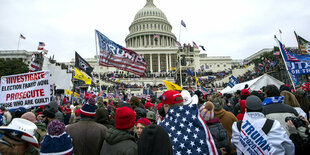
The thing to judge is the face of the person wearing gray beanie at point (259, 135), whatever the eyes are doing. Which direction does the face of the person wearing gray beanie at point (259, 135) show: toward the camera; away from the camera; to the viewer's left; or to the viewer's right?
away from the camera

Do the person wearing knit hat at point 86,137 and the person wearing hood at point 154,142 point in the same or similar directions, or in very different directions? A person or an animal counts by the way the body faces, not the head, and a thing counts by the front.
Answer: same or similar directions

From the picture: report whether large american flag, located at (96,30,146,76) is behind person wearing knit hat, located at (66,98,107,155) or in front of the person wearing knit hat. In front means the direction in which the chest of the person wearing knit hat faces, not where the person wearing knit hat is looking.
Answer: in front

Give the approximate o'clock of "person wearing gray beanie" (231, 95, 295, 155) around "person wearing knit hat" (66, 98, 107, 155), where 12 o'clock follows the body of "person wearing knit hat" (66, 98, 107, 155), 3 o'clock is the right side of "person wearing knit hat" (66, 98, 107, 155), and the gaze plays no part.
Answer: "person wearing gray beanie" (231, 95, 295, 155) is roughly at 4 o'clock from "person wearing knit hat" (66, 98, 107, 155).

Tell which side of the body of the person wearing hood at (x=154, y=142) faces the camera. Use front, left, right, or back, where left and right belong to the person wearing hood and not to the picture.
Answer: back

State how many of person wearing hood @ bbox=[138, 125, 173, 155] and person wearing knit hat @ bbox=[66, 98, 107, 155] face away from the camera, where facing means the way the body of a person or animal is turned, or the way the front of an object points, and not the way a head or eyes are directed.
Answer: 2

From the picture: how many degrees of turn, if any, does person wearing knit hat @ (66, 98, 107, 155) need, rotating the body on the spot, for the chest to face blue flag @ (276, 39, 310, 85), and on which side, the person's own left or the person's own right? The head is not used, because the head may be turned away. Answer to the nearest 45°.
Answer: approximately 90° to the person's own right

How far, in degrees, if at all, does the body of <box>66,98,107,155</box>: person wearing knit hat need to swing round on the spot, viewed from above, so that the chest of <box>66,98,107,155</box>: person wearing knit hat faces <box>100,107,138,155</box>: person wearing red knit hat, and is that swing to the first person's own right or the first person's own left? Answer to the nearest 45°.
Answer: approximately 135° to the first person's own right

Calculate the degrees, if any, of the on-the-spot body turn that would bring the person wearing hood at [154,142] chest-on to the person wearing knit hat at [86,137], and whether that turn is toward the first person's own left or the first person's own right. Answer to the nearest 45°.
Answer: approximately 45° to the first person's own left

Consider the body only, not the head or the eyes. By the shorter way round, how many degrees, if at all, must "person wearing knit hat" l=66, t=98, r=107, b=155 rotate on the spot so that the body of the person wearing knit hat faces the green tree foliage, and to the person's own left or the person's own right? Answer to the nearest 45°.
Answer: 0° — they already face it

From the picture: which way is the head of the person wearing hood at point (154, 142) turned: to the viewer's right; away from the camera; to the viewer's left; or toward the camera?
away from the camera

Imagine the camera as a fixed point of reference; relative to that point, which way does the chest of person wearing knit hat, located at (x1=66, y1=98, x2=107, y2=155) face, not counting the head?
away from the camera

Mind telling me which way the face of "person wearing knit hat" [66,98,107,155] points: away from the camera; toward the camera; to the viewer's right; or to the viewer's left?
away from the camera

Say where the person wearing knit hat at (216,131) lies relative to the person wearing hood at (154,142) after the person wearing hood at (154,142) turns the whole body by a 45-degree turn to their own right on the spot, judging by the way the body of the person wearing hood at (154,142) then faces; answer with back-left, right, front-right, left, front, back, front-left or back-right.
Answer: front

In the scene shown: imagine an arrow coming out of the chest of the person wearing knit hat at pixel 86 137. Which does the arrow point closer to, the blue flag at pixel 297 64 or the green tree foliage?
the green tree foliage

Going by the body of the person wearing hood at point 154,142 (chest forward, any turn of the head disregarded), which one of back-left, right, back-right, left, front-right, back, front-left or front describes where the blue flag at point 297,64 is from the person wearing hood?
front-right
